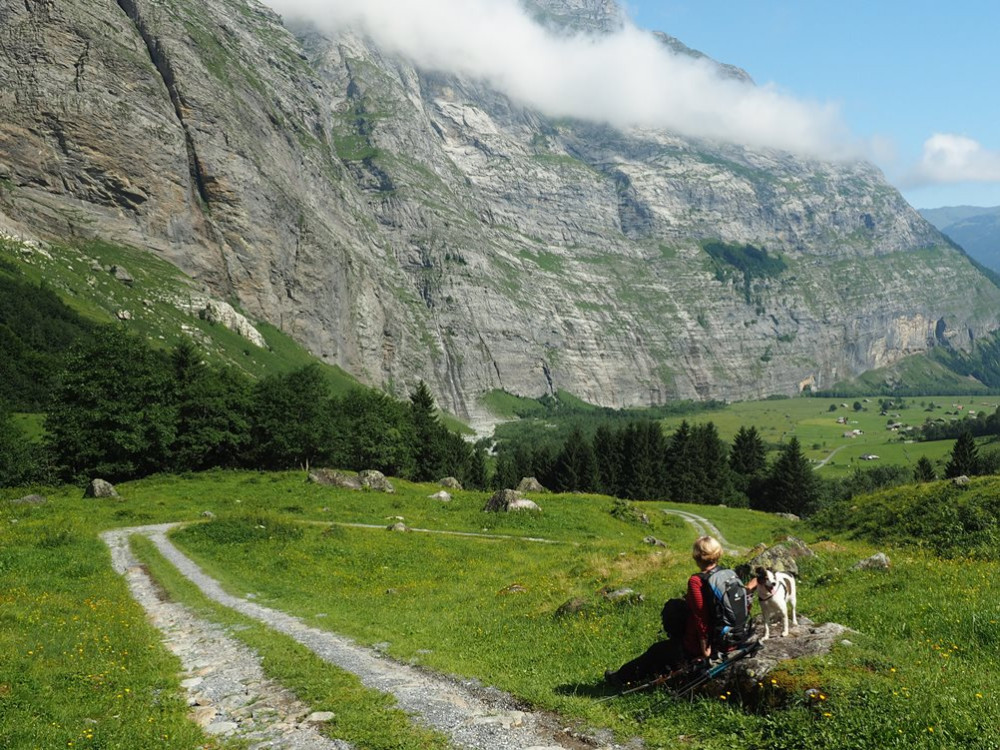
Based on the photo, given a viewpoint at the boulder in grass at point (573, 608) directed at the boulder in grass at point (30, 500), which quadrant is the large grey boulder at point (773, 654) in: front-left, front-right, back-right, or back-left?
back-left

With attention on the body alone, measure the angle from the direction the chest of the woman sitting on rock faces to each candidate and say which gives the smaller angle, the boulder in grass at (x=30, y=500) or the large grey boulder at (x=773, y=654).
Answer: the boulder in grass

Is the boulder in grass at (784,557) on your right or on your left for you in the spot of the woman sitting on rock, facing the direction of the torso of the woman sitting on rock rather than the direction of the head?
on your right

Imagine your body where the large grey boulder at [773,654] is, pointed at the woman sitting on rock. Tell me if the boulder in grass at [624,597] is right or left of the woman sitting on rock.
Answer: right

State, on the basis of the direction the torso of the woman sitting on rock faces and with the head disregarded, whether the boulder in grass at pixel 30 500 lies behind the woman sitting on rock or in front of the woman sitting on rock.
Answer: in front
